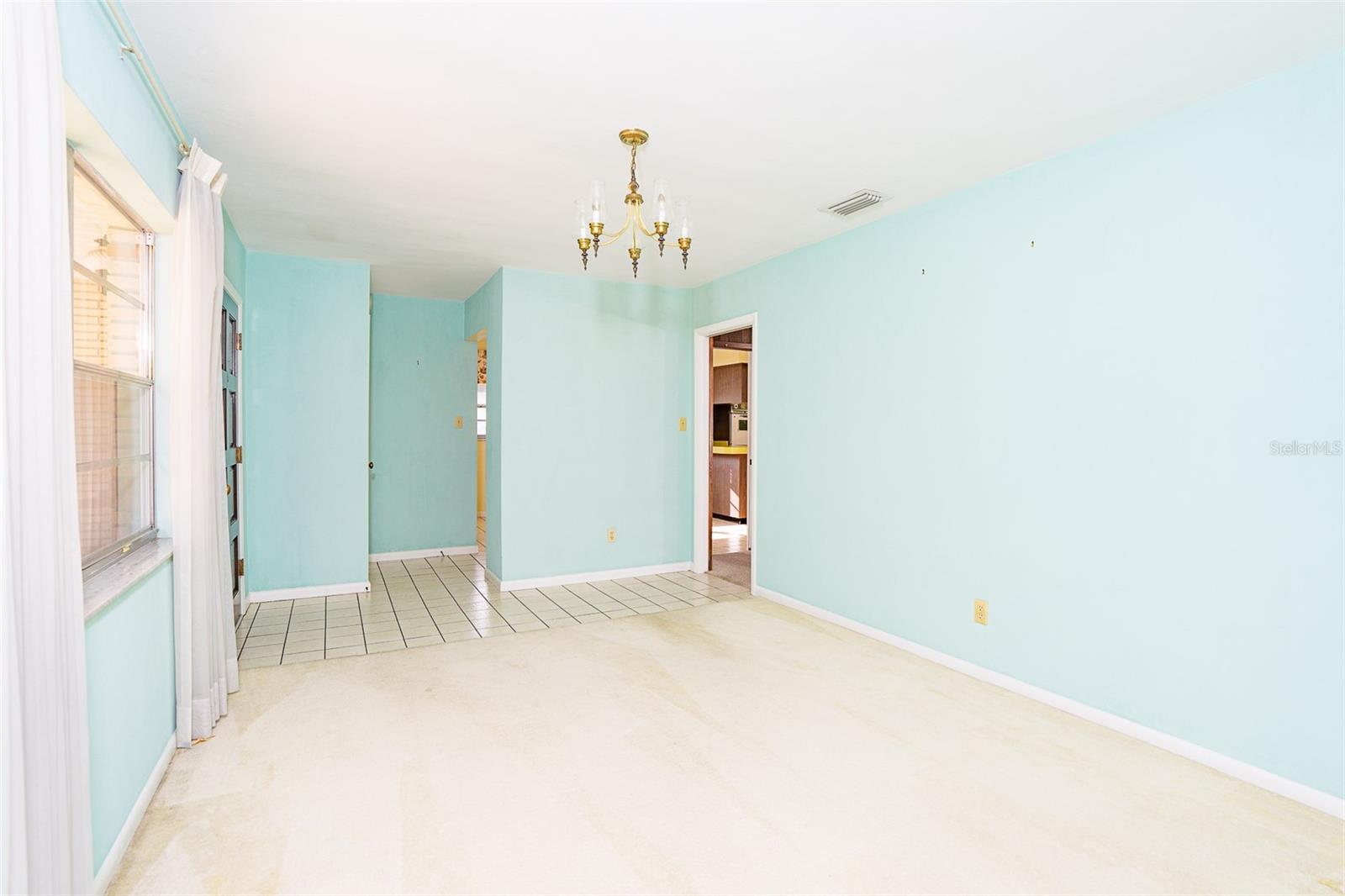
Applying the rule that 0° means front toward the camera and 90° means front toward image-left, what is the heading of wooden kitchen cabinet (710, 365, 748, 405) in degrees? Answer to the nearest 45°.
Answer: approximately 0°

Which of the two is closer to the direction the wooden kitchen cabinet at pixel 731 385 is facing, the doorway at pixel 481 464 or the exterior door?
the exterior door

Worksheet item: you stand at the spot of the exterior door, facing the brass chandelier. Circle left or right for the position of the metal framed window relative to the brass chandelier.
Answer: right

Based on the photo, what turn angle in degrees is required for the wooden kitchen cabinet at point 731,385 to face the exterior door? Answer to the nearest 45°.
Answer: approximately 45° to its right

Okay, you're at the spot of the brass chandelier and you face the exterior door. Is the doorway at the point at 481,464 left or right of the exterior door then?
right

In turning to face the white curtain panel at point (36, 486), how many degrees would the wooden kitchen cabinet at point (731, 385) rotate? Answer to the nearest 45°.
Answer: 0° — it already faces it
